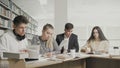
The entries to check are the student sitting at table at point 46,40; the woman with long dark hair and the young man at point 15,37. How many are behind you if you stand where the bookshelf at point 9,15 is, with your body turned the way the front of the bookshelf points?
0

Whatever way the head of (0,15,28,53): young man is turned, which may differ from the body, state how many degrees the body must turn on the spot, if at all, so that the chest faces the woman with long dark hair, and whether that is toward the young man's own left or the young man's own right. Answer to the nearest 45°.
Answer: approximately 90° to the young man's own left

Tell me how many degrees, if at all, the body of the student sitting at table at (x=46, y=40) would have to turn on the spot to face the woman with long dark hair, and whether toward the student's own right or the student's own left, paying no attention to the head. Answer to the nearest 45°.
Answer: approximately 90° to the student's own left

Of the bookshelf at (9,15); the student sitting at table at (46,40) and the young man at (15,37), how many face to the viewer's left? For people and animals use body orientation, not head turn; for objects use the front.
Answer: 0

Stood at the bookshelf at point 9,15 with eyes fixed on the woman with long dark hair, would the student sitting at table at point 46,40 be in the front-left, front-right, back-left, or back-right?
front-right

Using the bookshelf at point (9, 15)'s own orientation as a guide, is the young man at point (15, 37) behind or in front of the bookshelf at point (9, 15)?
in front

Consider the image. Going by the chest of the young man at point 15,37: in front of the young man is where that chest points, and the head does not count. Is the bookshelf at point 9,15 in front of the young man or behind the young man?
behind

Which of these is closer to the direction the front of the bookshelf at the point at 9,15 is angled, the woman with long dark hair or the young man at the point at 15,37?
the woman with long dark hair

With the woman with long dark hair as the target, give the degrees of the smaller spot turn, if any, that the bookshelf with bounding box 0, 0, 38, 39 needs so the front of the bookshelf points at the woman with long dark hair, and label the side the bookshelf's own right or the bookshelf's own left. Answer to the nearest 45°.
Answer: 0° — it already faces them

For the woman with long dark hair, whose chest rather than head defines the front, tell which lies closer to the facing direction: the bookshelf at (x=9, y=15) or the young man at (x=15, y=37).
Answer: the young man

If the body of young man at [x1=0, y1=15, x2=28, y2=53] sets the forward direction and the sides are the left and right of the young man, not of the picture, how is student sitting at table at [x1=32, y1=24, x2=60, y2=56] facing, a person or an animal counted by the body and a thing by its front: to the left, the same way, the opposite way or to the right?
the same way

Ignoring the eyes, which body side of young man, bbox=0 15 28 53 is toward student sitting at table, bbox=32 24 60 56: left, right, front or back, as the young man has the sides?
left

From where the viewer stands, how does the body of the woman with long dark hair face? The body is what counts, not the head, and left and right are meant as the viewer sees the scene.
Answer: facing the viewer and to the left of the viewer

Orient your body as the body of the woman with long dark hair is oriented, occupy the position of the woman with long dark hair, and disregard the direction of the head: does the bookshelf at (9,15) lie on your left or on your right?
on your right

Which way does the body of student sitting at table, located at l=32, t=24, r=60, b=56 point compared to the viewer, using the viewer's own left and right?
facing the viewer and to the right of the viewer

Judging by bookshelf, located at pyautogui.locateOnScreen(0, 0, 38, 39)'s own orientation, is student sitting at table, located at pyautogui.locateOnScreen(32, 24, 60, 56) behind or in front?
in front

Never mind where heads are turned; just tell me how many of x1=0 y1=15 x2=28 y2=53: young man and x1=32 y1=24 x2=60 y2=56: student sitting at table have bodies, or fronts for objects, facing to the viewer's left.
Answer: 0
